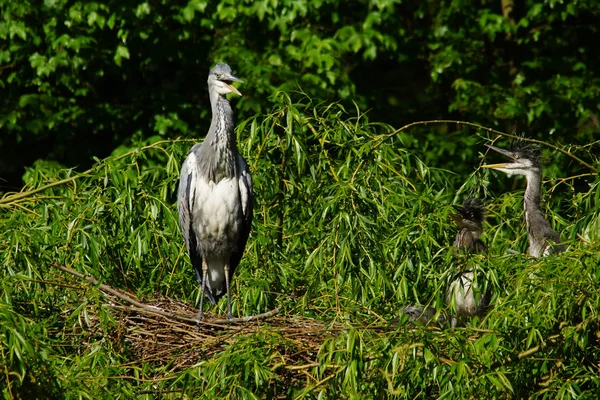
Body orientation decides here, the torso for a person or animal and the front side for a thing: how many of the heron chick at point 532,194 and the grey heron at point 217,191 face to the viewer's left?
1

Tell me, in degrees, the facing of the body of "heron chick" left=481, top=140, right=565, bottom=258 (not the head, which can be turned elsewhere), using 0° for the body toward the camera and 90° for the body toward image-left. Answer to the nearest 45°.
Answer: approximately 90°

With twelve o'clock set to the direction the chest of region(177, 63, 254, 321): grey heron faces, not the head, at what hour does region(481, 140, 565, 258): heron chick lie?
The heron chick is roughly at 9 o'clock from the grey heron.

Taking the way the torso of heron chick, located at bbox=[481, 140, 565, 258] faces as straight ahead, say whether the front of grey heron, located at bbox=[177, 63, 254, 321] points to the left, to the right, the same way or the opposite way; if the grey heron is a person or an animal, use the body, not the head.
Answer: to the left

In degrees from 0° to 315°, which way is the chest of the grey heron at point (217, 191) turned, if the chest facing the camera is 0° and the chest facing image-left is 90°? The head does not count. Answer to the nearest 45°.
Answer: approximately 0°
